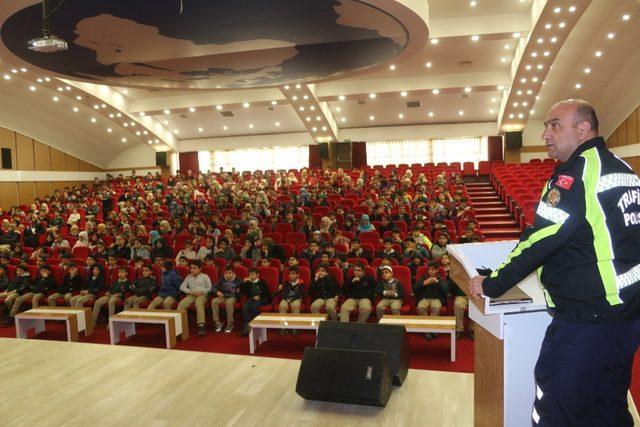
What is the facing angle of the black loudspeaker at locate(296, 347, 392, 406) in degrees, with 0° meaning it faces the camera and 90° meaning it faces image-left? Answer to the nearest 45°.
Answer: approximately 0°

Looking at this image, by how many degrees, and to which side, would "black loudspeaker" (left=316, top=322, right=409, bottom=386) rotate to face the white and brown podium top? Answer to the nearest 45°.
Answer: approximately 45° to its left

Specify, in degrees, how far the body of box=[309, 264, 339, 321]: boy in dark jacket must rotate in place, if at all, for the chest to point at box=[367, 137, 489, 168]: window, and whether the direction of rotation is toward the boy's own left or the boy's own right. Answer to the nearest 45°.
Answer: approximately 180°

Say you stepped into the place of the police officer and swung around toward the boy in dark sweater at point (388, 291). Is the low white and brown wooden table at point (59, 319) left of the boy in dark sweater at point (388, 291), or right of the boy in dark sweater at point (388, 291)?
left

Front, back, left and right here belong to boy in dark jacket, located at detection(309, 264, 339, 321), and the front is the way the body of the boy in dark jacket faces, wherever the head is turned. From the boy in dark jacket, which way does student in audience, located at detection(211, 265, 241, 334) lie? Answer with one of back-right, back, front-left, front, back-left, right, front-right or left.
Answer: right

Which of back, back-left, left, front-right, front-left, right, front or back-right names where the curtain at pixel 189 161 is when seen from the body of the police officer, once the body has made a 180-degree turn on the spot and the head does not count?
back

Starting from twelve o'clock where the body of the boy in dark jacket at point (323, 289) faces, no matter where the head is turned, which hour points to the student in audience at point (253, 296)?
The student in audience is roughly at 3 o'clock from the boy in dark jacket.

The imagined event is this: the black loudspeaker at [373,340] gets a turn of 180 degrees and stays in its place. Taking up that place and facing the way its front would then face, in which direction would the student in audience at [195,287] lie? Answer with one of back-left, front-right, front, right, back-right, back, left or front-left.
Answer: front-left

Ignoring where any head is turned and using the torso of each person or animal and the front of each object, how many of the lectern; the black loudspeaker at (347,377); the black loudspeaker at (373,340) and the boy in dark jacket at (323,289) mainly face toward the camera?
3

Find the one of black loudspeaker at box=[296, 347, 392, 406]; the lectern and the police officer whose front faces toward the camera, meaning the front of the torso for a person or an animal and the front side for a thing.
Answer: the black loudspeaker

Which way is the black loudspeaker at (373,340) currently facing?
toward the camera

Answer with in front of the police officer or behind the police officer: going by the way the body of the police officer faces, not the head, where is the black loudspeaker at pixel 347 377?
in front

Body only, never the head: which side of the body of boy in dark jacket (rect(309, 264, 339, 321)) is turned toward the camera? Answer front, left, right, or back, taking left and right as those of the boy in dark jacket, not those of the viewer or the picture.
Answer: front

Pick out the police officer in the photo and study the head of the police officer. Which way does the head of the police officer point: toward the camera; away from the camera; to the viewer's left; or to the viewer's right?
to the viewer's left

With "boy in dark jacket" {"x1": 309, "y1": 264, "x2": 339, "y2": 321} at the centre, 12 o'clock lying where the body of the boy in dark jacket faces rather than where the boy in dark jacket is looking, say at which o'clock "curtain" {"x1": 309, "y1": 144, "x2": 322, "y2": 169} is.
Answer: The curtain is roughly at 6 o'clock from the boy in dark jacket.

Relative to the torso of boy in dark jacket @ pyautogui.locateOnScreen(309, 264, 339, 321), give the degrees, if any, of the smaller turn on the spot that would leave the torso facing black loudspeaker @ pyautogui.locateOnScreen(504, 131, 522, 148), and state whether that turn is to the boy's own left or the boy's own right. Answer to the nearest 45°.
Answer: approximately 135° to the boy's own left
